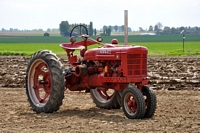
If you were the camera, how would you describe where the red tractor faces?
facing the viewer and to the right of the viewer
